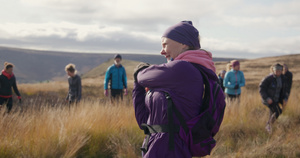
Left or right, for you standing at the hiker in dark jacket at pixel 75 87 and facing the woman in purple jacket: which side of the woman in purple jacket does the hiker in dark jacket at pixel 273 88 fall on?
left

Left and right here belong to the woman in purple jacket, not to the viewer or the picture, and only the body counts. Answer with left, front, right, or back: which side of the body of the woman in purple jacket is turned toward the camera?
left

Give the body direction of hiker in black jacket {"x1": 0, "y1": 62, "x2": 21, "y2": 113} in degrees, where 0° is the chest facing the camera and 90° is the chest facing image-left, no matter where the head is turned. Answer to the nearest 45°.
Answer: approximately 315°

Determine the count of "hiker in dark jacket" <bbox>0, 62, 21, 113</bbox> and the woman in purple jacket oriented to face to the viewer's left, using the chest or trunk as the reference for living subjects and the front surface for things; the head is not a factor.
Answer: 1

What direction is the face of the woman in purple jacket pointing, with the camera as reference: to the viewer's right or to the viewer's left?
to the viewer's left

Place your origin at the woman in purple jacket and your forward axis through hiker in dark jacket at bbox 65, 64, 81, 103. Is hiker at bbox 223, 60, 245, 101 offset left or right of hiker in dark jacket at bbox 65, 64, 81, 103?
right

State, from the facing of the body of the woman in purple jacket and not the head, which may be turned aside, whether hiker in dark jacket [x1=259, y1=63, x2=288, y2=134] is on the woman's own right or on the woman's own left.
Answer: on the woman's own right

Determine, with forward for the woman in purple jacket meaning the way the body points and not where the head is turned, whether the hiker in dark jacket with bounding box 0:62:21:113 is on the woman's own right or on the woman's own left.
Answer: on the woman's own right
